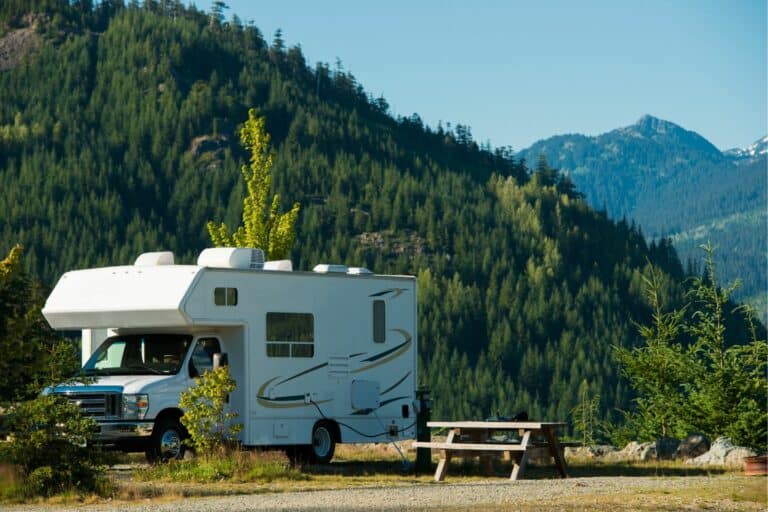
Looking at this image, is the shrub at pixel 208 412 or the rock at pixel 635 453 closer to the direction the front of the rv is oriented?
the shrub

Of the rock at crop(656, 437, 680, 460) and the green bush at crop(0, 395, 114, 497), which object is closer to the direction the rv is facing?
the green bush

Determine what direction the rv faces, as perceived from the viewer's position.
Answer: facing the viewer and to the left of the viewer

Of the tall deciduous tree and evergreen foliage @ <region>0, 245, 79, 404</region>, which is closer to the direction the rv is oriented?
the evergreen foliage

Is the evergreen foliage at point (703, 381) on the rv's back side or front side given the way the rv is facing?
on the back side

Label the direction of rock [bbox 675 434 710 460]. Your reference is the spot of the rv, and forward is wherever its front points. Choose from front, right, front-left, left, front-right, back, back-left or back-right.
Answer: back-left

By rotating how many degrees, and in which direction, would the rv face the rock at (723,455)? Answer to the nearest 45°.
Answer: approximately 135° to its left

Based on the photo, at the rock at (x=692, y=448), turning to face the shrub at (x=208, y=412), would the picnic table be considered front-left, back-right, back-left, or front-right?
front-left

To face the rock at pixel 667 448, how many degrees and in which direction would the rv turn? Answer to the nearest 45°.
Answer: approximately 135° to its left

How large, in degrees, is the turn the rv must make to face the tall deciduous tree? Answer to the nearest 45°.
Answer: approximately 135° to its right

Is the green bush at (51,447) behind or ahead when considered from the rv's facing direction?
ahead

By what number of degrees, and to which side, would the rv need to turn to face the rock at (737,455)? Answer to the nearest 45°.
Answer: approximately 135° to its left

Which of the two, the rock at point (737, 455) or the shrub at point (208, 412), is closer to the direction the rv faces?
the shrub
